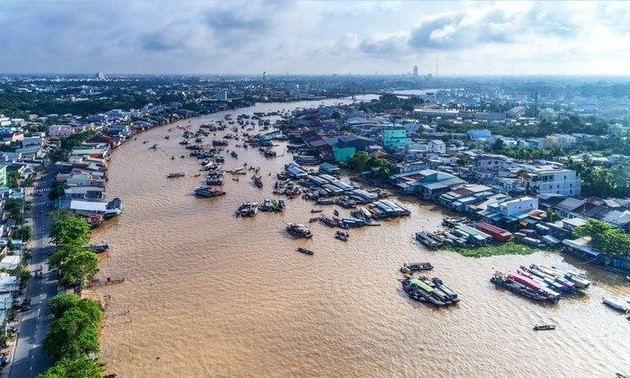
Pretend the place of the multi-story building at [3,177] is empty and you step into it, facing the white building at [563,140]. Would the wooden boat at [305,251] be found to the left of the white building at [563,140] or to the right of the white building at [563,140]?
right

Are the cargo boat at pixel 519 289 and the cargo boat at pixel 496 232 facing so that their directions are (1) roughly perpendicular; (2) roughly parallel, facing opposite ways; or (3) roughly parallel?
roughly parallel

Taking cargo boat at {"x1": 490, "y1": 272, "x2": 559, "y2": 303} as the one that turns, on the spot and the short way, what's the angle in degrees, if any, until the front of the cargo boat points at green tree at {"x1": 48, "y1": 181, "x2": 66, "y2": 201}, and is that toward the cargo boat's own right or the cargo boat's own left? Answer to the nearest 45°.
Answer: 0° — it already faces it
